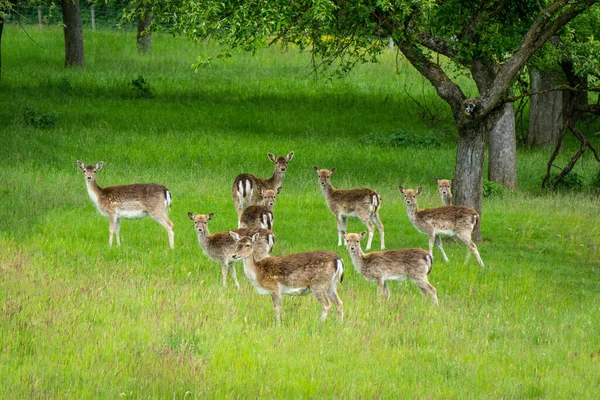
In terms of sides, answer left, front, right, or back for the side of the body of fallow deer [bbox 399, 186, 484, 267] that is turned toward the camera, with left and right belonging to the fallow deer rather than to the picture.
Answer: left

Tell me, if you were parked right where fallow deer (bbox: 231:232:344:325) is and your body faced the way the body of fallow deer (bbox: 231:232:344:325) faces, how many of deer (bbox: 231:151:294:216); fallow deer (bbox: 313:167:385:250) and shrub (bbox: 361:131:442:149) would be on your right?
3

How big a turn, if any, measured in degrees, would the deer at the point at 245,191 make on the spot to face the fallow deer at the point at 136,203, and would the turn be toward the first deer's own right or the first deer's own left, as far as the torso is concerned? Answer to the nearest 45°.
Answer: approximately 180°

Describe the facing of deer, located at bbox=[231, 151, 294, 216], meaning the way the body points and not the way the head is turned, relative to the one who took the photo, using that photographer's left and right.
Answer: facing away from the viewer and to the right of the viewer

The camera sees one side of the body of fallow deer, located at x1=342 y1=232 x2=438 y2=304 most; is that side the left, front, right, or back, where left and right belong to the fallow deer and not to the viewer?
left

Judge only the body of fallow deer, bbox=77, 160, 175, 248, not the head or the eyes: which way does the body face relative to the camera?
to the viewer's left

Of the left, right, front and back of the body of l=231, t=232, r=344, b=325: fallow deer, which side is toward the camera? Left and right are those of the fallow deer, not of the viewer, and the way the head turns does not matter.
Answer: left

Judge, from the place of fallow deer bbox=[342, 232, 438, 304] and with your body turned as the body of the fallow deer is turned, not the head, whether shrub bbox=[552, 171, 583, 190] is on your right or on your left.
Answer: on your right
